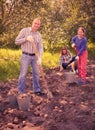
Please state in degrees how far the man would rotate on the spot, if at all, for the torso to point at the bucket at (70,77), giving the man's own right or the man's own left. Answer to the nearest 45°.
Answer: approximately 135° to the man's own left

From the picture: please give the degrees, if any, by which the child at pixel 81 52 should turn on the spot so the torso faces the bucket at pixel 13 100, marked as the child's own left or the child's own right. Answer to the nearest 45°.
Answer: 0° — they already face it

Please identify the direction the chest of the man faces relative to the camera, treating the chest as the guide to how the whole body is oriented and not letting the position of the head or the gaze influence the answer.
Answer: toward the camera

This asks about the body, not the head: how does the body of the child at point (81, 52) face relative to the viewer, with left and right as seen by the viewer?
facing the viewer and to the left of the viewer

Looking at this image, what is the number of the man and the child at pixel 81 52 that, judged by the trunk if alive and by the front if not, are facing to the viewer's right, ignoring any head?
0

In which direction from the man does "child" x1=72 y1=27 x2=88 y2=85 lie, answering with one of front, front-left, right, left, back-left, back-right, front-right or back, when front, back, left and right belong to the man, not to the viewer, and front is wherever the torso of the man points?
back-left

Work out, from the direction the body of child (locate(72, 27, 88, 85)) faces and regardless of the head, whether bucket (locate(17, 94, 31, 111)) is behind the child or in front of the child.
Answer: in front
